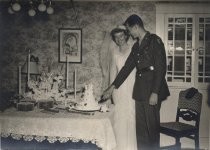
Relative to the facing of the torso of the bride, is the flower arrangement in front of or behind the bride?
in front

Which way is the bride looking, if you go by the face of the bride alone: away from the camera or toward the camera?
toward the camera

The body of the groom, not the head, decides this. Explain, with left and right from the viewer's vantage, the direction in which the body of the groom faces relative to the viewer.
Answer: facing the viewer and to the left of the viewer

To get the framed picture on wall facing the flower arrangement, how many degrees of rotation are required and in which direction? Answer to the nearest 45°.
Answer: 0° — it already faces it

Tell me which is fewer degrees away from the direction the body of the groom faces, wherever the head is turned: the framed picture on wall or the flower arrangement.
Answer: the flower arrangement

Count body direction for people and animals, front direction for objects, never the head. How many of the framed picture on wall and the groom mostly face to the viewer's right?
0

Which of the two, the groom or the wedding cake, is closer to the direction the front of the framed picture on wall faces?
the wedding cake

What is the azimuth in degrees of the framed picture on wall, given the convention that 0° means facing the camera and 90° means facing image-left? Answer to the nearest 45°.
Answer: approximately 0°

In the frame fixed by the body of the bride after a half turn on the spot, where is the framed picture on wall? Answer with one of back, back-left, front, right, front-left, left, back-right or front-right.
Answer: left

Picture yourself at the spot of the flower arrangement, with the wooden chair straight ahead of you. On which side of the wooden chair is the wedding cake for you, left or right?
right

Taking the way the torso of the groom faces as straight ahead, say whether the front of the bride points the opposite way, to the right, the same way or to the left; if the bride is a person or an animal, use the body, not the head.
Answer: the same way

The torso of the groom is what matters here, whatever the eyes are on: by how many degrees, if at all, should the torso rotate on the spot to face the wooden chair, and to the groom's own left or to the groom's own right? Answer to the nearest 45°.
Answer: approximately 135° to the groom's own left

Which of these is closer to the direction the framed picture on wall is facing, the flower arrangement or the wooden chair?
the flower arrangement

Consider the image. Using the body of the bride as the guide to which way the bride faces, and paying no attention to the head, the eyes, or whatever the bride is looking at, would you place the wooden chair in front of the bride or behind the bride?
behind
